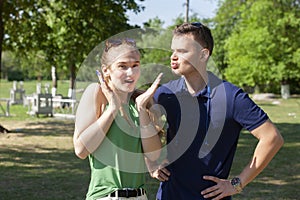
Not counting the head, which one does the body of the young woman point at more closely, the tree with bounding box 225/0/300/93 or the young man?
the young man

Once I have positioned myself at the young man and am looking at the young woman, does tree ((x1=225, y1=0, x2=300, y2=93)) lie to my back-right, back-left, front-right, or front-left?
back-right

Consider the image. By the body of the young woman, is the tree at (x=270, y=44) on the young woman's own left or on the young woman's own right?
on the young woman's own left

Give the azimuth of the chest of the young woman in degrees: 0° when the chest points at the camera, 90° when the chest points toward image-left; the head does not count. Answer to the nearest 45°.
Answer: approximately 315°

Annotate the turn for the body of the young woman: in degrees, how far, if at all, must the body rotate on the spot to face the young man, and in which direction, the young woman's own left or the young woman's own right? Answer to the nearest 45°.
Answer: approximately 45° to the young woman's own left

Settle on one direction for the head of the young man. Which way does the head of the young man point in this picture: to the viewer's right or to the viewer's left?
to the viewer's left
